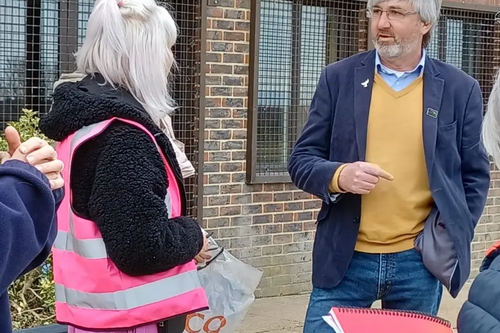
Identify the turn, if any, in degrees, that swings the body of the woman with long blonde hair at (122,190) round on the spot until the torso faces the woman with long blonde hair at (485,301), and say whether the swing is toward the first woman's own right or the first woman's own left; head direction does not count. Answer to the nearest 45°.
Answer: approximately 45° to the first woman's own right

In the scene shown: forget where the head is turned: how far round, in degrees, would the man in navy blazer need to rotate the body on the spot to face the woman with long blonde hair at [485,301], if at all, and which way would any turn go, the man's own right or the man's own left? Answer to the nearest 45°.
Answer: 0° — they already face them

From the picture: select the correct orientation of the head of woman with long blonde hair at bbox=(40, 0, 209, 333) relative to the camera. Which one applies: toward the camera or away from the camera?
away from the camera

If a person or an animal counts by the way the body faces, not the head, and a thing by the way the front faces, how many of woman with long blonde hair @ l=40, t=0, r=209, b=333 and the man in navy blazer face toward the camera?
1

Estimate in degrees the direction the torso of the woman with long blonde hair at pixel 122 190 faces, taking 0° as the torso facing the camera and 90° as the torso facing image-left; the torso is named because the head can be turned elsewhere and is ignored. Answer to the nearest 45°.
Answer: approximately 270°

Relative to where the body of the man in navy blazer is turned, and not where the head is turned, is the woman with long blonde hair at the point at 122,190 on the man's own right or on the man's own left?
on the man's own right
